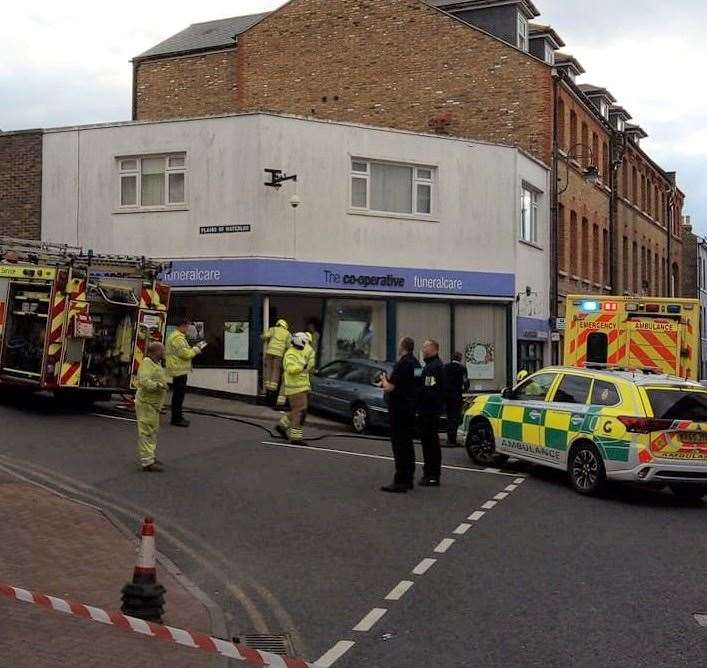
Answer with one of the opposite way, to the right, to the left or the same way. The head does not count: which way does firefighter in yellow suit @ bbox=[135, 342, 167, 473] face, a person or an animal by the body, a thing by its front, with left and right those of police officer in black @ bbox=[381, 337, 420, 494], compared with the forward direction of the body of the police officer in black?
the opposite way

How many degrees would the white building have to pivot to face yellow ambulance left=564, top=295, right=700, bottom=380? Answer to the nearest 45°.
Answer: approximately 45° to its left

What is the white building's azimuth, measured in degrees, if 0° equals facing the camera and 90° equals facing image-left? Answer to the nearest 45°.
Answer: approximately 0°

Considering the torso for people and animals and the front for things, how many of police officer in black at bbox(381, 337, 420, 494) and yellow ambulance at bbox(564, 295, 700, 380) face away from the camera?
1

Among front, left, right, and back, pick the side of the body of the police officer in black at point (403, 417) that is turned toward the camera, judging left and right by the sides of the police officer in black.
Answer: left

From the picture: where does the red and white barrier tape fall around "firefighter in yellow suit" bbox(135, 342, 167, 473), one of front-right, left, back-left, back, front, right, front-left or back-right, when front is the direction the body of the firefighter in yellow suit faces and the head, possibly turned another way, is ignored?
right

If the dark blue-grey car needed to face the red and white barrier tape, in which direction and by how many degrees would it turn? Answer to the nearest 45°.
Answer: approximately 135° to its left

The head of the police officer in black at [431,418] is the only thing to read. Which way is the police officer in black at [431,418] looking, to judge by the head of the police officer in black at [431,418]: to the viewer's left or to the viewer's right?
to the viewer's left

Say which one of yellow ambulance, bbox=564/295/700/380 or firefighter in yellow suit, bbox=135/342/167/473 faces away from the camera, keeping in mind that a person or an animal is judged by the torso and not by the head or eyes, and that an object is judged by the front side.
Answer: the yellow ambulance

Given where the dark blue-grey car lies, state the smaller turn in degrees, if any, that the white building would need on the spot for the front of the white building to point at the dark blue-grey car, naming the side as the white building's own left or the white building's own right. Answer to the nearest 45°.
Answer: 0° — it already faces it

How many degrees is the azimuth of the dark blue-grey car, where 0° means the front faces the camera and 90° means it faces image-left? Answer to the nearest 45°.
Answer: approximately 135°

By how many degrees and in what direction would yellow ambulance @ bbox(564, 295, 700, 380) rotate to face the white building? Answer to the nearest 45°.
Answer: approximately 45° to its left

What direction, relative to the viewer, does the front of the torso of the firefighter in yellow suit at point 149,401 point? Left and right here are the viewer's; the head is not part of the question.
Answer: facing to the right of the viewer

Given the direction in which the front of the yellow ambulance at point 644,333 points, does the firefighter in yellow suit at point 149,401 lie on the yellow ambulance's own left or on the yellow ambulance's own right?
on the yellow ambulance's own left

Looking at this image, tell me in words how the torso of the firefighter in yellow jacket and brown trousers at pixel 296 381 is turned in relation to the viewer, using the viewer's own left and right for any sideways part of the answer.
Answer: facing to the right of the viewer

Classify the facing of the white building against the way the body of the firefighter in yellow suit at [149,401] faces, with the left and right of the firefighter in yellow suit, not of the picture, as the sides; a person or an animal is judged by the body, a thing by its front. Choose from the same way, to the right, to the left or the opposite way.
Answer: to the right
